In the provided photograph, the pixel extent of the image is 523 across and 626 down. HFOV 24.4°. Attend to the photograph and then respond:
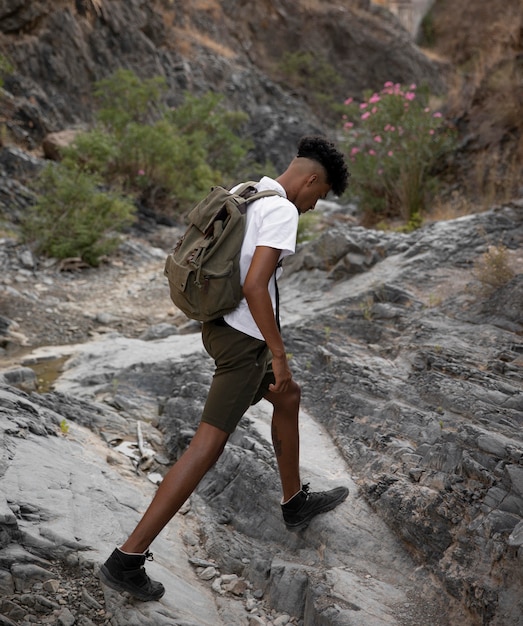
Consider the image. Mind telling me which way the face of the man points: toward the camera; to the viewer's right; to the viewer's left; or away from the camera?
to the viewer's right

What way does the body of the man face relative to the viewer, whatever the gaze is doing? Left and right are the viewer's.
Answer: facing to the right of the viewer

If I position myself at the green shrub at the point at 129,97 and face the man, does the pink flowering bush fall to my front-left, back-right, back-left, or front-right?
front-left

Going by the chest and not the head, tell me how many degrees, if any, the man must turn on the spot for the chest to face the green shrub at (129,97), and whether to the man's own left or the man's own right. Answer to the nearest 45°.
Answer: approximately 90° to the man's own left

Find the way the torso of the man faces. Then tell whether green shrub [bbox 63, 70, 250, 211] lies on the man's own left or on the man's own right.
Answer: on the man's own left

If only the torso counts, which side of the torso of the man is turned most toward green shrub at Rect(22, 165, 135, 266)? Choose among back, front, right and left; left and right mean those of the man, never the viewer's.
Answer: left

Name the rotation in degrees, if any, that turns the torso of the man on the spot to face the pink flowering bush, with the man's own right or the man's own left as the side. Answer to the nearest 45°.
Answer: approximately 90° to the man's own left
